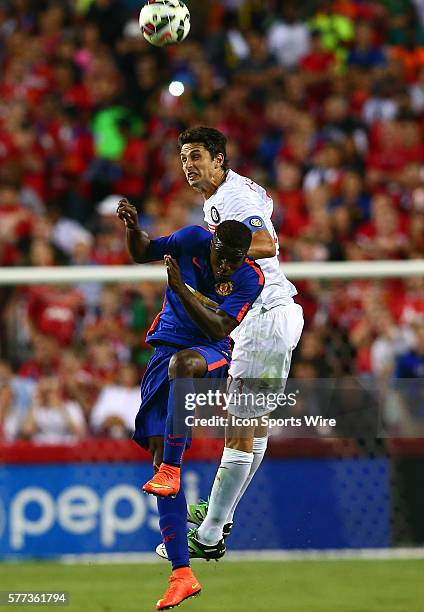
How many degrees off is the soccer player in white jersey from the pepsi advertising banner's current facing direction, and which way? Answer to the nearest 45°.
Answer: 0° — it already faces them

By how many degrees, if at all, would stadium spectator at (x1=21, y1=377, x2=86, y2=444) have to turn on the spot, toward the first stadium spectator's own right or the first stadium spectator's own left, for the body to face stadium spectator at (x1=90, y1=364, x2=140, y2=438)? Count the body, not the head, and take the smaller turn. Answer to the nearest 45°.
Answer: approximately 90° to the first stadium spectator's own left

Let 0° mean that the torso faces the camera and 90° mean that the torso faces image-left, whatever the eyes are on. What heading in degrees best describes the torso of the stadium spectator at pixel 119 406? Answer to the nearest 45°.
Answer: approximately 0°
